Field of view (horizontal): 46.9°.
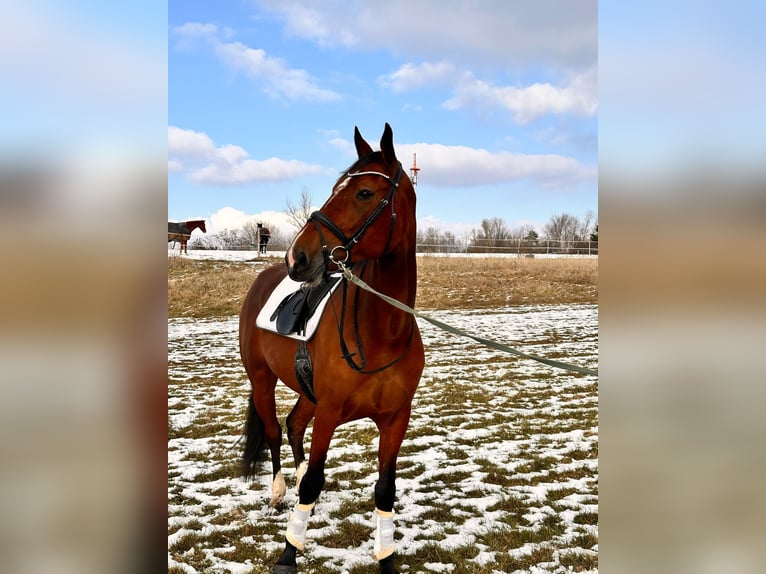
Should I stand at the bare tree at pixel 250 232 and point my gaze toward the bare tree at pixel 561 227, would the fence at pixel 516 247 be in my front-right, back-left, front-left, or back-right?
front-right

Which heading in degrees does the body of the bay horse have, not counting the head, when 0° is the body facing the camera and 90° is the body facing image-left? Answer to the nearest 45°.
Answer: approximately 315°

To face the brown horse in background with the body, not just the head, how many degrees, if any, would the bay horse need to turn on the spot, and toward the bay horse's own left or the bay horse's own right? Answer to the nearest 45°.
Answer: approximately 135° to the bay horse's own left

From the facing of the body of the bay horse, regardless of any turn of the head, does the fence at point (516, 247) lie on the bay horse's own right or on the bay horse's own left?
on the bay horse's own left

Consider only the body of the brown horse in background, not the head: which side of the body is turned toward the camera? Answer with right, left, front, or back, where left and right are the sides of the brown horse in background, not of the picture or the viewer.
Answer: right

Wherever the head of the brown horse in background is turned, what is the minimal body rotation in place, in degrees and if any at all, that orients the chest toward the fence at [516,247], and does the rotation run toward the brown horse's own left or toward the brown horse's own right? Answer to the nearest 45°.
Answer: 0° — it already faces it

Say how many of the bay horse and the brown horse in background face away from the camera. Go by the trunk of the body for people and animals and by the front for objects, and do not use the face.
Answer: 0

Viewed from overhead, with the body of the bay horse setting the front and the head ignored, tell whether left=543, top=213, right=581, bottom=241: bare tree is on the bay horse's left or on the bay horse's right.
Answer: on the bay horse's left

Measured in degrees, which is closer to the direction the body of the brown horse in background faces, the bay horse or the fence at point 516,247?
the fence

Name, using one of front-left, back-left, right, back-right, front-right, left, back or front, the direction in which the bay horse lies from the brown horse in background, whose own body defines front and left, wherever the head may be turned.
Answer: right

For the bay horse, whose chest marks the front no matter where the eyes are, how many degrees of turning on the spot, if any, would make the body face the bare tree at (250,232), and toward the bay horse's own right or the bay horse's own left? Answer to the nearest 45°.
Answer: approximately 135° to the bay horse's own left

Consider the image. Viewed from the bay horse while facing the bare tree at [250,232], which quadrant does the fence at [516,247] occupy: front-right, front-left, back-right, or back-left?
front-right

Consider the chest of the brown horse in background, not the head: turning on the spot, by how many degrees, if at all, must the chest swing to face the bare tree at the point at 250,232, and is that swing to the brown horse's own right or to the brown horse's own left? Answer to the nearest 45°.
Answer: approximately 45° to the brown horse's own left
